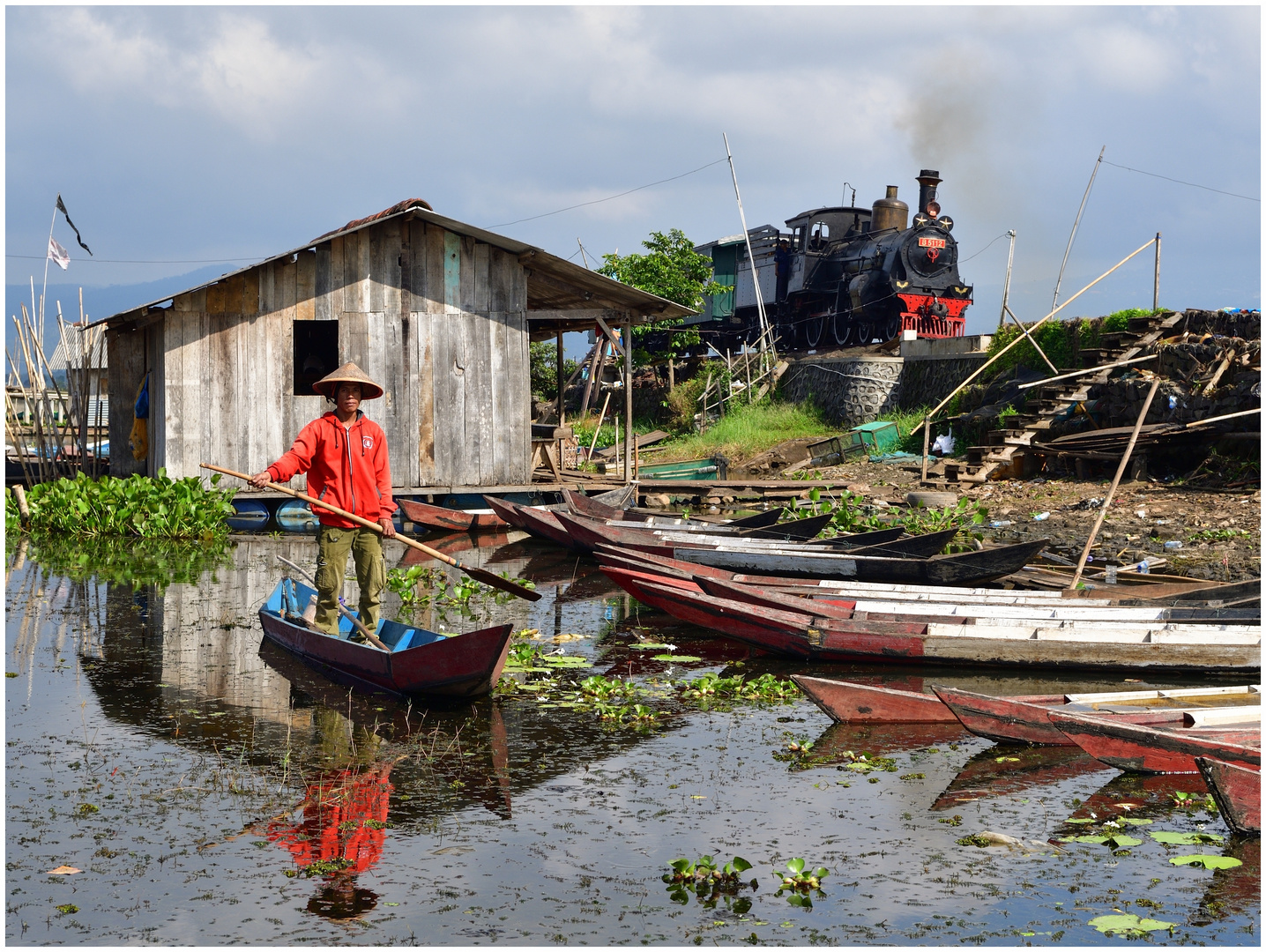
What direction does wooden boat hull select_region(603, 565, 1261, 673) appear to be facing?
to the viewer's left

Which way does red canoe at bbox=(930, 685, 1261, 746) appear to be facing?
to the viewer's left

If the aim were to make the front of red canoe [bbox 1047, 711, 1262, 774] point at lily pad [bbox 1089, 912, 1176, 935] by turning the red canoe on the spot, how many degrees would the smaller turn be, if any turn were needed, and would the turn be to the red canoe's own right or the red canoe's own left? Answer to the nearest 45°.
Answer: approximately 90° to the red canoe's own left

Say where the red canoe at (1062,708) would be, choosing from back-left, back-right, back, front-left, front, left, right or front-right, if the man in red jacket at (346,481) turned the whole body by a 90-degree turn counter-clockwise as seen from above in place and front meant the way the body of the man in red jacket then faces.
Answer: front-right

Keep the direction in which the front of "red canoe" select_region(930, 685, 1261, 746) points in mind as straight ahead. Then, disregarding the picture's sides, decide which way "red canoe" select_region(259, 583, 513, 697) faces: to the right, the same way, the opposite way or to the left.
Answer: the opposite way

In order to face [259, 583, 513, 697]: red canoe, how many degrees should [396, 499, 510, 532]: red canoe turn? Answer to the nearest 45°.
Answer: approximately 90° to its left

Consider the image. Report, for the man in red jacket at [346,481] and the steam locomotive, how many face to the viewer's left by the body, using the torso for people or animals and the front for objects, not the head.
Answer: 0

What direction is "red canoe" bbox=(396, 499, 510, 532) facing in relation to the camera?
to the viewer's left

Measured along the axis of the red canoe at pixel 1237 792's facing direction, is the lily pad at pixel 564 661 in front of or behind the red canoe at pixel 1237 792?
in front

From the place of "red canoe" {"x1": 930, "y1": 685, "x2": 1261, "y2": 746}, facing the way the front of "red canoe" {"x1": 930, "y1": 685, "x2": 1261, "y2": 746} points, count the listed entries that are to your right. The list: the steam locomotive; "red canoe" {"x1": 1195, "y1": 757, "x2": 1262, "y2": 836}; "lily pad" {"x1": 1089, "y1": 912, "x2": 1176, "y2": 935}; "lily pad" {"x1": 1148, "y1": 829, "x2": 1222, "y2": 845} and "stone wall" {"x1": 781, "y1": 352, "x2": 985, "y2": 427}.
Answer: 2

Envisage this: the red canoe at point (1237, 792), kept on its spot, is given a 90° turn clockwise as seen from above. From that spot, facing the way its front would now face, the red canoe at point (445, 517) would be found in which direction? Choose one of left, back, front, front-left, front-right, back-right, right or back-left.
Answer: front-left

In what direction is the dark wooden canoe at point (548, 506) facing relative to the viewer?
to the viewer's left
